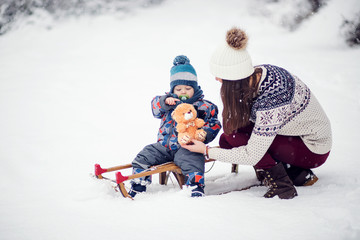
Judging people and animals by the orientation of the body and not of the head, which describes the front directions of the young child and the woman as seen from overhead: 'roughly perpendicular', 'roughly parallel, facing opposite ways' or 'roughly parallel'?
roughly perpendicular

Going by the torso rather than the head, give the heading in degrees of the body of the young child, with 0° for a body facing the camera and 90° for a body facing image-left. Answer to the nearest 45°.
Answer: approximately 0°

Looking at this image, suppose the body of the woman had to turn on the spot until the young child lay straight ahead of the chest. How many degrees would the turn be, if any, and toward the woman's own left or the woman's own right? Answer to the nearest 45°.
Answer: approximately 45° to the woman's own right

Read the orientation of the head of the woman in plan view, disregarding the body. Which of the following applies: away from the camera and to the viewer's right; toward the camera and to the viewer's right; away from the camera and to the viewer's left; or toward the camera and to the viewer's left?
away from the camera and to the viewer's left

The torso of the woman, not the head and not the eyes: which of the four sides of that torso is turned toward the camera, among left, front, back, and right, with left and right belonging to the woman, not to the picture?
left

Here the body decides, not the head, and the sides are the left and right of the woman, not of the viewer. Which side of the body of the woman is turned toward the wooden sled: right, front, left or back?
front

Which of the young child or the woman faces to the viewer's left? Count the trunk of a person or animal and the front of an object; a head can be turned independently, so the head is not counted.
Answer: the woman

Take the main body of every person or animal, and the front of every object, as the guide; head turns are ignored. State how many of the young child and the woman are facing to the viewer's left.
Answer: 1
